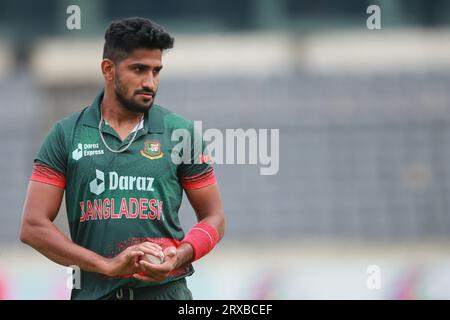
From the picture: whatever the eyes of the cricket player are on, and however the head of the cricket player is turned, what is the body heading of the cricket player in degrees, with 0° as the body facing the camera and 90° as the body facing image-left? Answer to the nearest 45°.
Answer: approximately 0°

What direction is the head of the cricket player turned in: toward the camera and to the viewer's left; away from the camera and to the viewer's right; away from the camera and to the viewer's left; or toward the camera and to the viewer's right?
toward the camera and to the viewer's right
